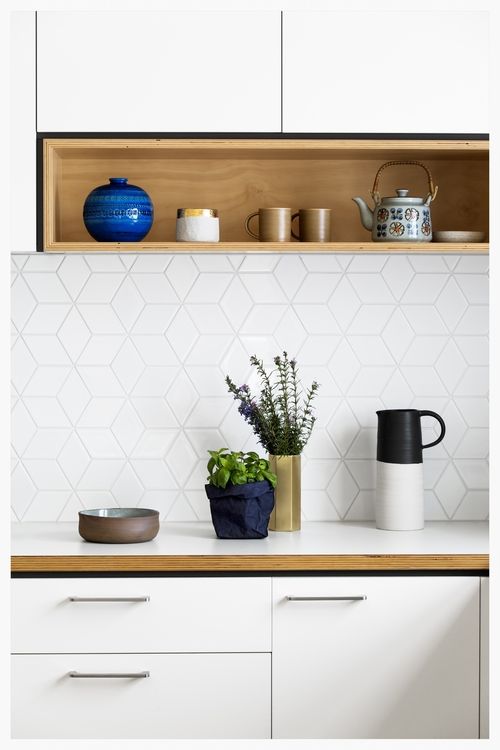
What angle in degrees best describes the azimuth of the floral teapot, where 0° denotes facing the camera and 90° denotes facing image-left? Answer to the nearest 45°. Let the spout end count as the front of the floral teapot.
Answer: approximately 90°

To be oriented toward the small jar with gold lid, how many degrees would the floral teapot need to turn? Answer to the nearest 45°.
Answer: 0° — it already faces it

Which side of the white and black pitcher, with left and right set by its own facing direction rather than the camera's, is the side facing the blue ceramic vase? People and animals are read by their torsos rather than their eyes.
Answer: front

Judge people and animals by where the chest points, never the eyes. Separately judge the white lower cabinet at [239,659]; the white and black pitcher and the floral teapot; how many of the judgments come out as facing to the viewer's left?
2

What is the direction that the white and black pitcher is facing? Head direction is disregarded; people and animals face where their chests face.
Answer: to the viewer's left

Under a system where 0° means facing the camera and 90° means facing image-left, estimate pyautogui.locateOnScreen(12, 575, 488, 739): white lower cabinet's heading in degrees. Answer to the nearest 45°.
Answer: approximately 0°

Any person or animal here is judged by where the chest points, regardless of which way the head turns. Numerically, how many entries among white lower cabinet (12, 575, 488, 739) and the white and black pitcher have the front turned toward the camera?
1

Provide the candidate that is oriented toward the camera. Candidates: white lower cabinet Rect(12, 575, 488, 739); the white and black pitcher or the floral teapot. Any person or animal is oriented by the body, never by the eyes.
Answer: the white lower cabinet
